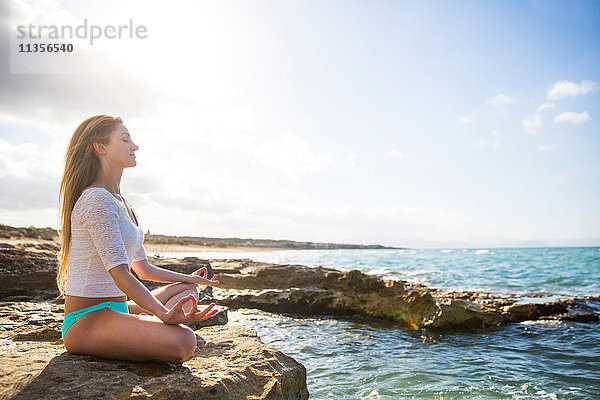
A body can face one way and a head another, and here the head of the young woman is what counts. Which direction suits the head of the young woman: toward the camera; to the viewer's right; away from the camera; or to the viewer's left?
to the viewer's right

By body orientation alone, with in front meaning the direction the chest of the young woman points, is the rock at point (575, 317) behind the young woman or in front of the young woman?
in front

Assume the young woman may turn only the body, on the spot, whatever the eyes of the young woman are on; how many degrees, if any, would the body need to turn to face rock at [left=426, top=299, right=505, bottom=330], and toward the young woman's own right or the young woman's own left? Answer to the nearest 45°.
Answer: approximately 45° to the young woman's own left

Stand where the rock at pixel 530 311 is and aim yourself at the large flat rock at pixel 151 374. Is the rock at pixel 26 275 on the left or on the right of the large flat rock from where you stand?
right

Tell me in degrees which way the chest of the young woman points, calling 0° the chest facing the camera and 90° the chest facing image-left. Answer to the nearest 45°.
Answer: approximately 270°

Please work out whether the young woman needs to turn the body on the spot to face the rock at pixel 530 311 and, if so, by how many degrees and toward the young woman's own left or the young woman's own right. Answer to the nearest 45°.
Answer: approximately 45° to the young woman's own left

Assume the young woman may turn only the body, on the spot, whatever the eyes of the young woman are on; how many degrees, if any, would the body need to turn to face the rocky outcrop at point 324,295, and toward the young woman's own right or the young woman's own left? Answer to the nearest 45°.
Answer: approximately 45° to the young woman's own left
